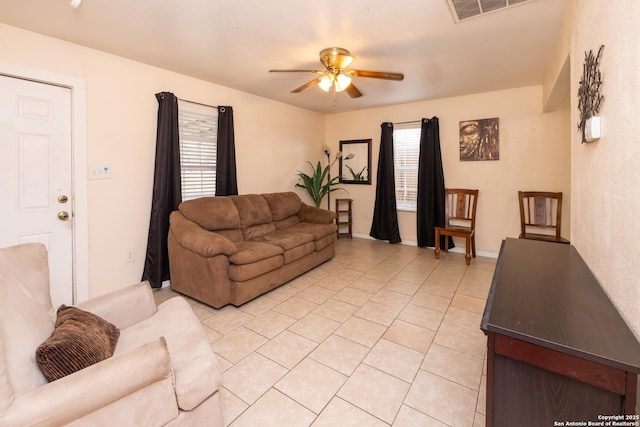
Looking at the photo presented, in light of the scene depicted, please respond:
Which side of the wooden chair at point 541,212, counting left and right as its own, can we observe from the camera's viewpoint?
front

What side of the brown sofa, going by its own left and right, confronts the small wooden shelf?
left

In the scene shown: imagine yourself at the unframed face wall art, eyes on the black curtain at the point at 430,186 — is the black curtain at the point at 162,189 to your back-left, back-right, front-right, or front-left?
front-left

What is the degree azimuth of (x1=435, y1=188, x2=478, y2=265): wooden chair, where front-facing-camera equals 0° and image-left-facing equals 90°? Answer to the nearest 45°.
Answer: approximately 45°

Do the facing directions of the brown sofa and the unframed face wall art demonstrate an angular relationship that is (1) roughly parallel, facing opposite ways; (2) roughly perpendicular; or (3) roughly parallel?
roughly perpendicular

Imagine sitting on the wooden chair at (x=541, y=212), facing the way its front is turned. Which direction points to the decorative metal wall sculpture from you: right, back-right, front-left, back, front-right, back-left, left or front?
front

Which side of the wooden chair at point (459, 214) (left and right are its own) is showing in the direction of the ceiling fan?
front

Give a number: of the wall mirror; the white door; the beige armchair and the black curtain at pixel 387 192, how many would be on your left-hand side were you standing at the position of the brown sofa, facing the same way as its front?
2

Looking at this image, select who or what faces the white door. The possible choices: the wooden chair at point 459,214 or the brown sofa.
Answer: the wooden chair

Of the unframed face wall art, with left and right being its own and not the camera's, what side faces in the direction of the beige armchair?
front

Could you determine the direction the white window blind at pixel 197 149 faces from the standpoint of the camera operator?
facing the viewer and to the right of the viewer
